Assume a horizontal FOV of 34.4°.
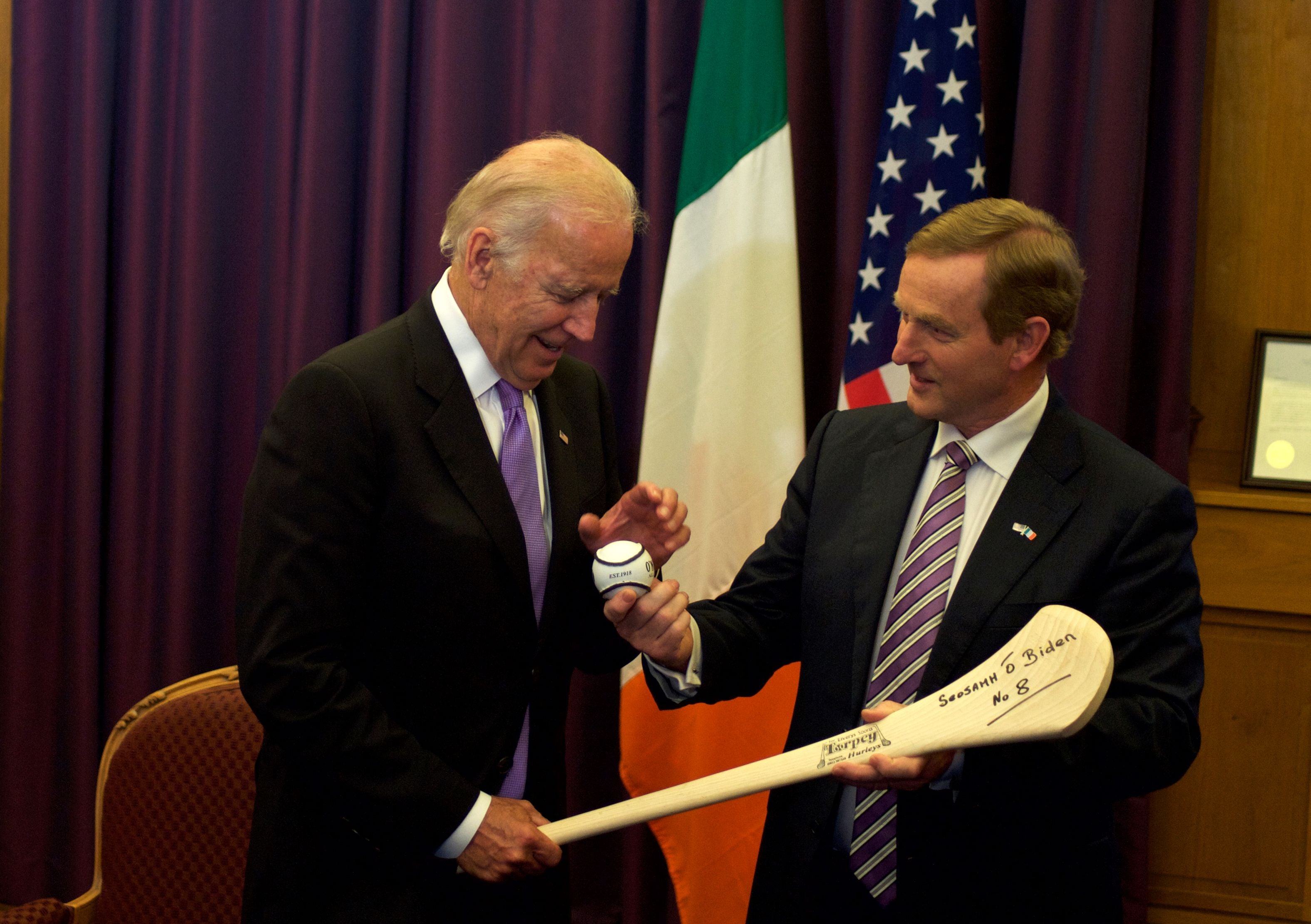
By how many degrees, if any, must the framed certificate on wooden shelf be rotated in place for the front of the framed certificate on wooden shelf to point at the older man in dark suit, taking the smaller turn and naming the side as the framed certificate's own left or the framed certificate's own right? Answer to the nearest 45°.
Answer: approximately 45° to the framed certificate's own right

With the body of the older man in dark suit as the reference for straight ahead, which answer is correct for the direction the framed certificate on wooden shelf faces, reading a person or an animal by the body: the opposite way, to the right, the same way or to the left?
to the right

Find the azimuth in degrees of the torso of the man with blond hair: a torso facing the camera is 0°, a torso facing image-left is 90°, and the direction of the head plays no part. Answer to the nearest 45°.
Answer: approximately 45°

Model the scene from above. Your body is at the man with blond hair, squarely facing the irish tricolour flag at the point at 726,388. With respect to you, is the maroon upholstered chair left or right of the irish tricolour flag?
left

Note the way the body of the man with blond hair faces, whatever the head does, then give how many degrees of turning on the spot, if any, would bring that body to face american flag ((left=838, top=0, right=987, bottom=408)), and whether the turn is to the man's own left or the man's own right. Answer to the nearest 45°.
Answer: approximately 135° to the man's own right

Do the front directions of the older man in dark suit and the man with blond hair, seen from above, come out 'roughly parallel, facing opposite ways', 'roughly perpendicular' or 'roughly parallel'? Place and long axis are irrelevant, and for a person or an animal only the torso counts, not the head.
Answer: roughly perpendicular

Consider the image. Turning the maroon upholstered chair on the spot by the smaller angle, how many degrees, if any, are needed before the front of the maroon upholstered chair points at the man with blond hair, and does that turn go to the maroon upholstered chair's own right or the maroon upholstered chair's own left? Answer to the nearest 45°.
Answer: approximately 90° to the maroon upholstered chair's own left
